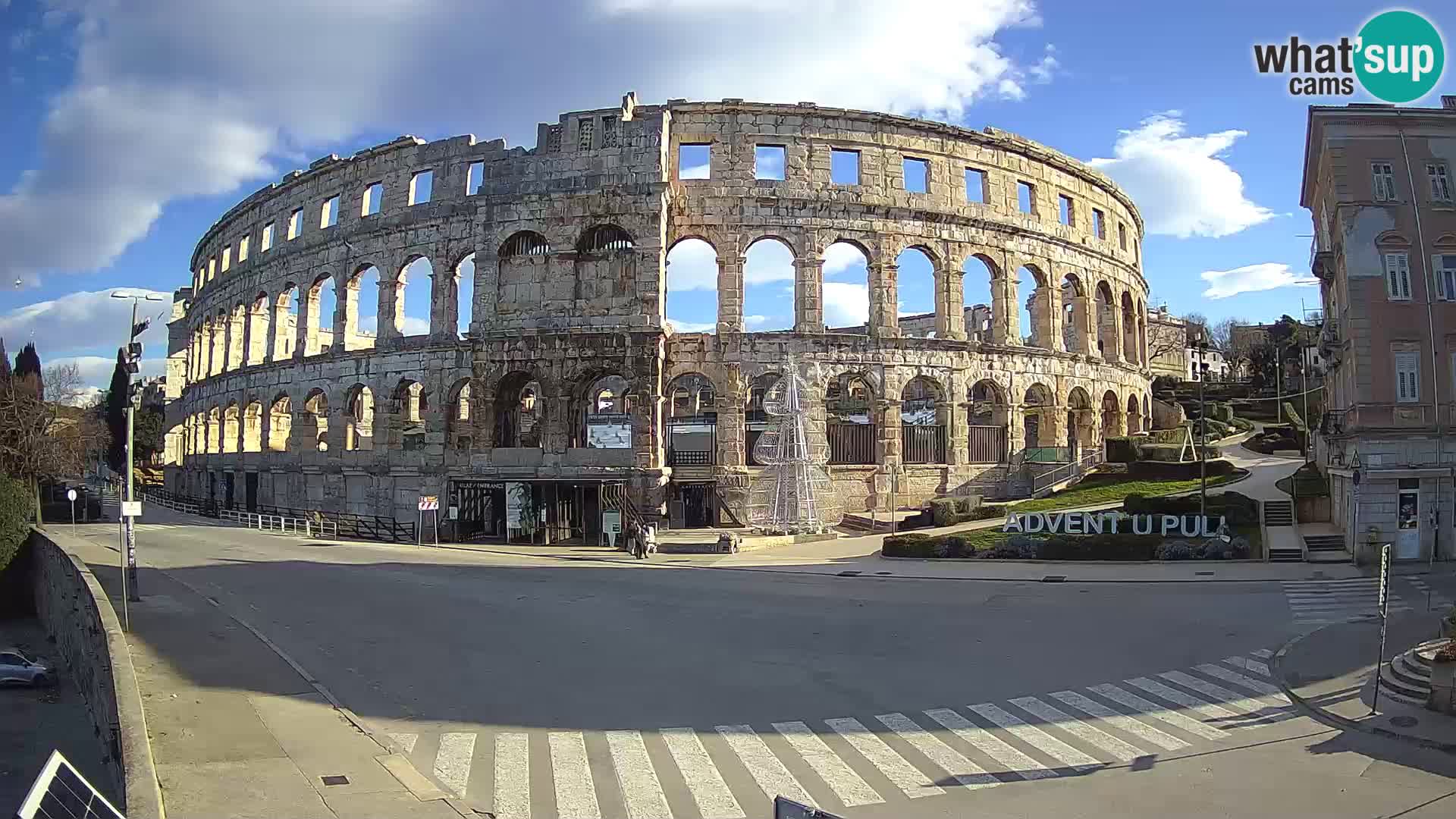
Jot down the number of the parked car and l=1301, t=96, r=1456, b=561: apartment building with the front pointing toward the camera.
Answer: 1

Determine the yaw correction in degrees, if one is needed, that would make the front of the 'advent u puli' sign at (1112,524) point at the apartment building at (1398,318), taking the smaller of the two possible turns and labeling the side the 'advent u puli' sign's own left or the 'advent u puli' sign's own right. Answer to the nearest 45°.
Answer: approximately 90° to the 'advent u puli' sign's own left

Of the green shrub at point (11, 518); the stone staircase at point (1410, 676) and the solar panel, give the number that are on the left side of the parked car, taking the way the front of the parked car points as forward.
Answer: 1

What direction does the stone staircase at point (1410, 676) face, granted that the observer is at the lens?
facing the viewer and to the left of the viewer

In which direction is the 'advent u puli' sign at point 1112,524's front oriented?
toward the camera

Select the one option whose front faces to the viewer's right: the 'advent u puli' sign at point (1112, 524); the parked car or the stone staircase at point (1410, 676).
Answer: the parked car

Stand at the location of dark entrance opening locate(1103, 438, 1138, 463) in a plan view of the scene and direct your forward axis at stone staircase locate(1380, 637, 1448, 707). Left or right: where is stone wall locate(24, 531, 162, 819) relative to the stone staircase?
right

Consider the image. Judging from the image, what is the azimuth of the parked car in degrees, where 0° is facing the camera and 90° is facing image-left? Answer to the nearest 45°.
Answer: approximately 270°

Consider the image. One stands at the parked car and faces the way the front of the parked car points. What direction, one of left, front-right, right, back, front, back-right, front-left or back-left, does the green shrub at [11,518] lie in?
left

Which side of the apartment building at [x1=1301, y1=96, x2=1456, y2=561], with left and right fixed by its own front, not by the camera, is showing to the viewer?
front

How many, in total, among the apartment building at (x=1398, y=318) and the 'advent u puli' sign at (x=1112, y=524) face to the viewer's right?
0

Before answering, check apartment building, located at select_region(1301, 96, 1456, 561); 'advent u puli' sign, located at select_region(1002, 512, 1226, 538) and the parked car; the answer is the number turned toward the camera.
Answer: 2

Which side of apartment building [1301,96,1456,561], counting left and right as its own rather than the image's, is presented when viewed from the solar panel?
front
